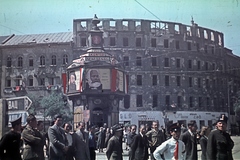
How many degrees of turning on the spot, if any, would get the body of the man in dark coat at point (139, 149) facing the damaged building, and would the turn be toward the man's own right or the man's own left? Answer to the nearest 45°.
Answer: approximately 135° to the man's own left

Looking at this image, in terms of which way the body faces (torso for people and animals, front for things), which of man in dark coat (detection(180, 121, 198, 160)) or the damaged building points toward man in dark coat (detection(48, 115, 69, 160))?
the damaged building

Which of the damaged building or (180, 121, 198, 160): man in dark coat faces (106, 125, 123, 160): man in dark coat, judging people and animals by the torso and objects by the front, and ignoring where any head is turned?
the damaged building

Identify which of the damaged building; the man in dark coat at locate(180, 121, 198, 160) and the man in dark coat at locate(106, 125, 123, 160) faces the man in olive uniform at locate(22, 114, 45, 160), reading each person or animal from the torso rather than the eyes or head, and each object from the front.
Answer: the damaged building

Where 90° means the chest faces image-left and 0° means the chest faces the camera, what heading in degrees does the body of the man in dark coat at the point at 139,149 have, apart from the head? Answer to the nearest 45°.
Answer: approximately 315°

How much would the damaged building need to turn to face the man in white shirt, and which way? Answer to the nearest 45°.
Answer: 0° — it already faces them

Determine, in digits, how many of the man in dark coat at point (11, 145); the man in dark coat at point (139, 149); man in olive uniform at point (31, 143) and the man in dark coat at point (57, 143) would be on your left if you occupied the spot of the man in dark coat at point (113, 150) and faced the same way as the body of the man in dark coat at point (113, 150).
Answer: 1
